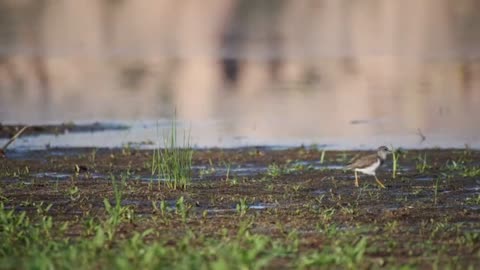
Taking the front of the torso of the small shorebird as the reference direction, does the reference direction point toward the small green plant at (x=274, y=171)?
no

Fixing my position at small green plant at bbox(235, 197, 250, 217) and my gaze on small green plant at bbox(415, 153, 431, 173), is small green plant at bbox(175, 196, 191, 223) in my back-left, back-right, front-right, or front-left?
back-left

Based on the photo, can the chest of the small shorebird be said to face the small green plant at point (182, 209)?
no

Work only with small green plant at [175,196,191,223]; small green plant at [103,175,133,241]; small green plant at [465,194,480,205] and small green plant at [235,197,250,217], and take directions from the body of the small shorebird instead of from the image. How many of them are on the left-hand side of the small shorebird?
0

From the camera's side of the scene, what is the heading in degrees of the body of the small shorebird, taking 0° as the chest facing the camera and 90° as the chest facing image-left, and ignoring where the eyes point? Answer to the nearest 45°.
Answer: approximately 270°

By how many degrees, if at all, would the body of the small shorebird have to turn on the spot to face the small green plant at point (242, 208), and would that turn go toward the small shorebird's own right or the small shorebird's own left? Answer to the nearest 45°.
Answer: approximately 135° to the small shorebird's own right

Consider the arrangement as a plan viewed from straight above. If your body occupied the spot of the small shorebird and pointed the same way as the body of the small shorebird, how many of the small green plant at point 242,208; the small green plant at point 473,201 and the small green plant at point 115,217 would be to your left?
0

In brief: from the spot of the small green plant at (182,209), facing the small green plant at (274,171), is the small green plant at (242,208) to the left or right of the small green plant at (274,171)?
right

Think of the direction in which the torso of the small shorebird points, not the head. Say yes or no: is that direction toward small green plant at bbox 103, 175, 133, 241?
no
